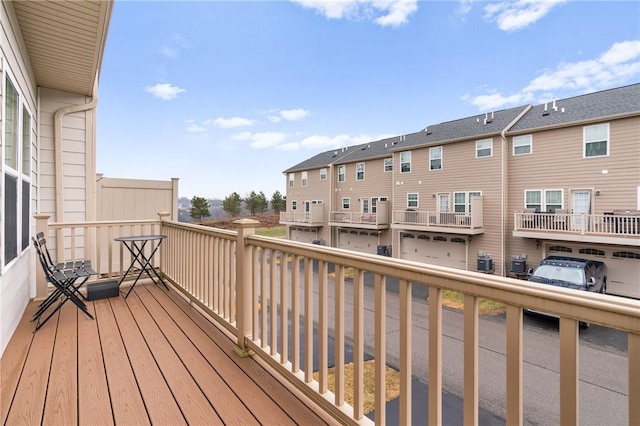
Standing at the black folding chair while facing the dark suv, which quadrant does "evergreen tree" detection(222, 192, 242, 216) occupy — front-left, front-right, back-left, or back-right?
front-left

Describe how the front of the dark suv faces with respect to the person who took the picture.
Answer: facing the viewer and to the left of the viewer

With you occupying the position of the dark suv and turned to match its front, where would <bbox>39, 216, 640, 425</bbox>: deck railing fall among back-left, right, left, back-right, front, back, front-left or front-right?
front-left

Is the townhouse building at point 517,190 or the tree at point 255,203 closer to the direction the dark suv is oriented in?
the tree

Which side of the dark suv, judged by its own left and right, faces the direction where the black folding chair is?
front

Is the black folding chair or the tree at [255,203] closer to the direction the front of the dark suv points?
the black folding chair

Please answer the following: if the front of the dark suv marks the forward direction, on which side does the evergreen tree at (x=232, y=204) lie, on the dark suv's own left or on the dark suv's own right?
on the dark suv's own right

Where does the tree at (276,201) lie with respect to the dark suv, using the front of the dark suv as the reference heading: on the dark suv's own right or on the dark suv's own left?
on the dark suv's own right
